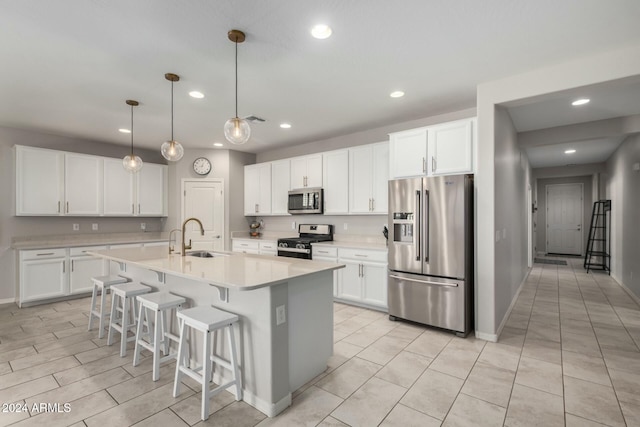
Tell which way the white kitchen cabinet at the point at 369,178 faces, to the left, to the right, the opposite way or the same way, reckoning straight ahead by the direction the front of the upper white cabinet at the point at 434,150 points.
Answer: the same way

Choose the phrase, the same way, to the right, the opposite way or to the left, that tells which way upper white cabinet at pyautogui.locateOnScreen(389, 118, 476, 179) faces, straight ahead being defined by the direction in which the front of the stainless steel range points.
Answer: the same way

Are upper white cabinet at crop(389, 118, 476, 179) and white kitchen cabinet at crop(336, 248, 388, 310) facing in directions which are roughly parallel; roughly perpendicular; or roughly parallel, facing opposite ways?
roughly parallel

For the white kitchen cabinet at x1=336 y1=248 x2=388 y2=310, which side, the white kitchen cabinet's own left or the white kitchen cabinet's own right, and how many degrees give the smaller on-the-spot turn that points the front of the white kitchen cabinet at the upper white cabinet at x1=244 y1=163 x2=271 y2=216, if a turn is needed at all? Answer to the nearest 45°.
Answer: approximately 90° to the white kitchen cabinet's own right

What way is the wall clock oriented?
toward the camera

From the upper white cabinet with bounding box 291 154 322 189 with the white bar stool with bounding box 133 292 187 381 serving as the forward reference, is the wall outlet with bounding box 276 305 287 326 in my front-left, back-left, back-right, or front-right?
front-left

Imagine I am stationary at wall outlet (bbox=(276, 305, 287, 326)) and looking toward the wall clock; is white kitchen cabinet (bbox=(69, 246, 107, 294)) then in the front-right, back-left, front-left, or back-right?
front-left

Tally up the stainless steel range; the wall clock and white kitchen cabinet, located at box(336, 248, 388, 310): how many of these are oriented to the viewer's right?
0

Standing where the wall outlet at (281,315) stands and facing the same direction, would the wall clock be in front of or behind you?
behind

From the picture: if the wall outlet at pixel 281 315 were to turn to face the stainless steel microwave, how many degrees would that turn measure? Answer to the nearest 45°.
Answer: approximately 135° to its left

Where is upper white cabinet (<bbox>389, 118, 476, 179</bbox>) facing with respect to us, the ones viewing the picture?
facing the viewer and to the left of the viewer

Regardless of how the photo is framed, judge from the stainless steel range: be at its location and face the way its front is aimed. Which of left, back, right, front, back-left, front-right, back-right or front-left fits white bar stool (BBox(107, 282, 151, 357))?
front

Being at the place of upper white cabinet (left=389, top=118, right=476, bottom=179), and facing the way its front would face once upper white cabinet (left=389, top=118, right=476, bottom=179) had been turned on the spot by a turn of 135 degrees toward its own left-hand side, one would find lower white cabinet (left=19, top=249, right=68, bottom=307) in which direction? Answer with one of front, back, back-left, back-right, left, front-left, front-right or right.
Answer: back
